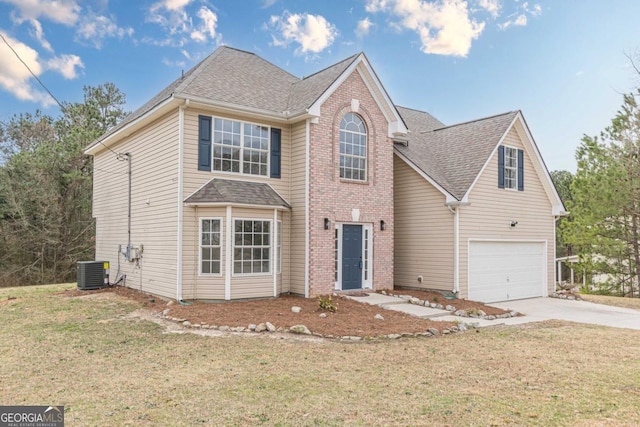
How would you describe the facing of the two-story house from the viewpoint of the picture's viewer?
facing the viewer and to the right of the viewer

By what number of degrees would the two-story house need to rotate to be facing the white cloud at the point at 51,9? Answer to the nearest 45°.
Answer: approximately 135° to its right

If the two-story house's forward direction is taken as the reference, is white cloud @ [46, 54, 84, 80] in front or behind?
behind

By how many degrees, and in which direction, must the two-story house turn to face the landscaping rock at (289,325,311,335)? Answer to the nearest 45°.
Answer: approximately 45° to its right
